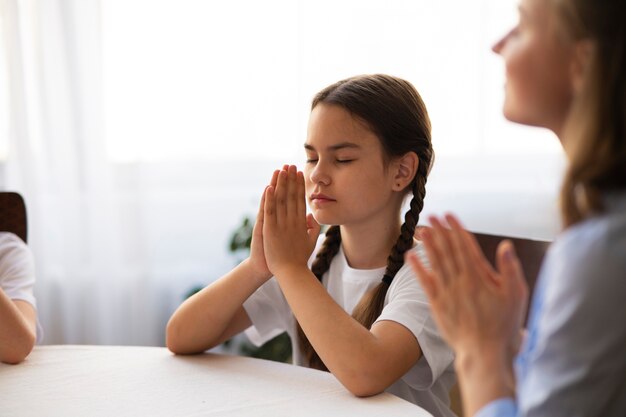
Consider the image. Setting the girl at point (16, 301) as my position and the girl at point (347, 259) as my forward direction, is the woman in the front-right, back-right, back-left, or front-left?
front-right

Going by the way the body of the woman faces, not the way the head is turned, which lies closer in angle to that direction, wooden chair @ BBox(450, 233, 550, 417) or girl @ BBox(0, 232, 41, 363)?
the girl

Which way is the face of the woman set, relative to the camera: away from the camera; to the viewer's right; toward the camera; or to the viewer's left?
to the viewer's left

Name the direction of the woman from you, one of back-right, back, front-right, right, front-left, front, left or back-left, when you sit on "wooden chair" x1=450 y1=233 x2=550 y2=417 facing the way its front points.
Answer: front-left

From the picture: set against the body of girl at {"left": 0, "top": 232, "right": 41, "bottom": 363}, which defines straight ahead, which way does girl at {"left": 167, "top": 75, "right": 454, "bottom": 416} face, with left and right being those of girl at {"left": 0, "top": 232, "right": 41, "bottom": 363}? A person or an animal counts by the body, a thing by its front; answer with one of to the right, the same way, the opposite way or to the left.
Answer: to the right

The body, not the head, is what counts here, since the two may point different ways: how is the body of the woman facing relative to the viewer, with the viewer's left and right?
facing to the left of the viewer

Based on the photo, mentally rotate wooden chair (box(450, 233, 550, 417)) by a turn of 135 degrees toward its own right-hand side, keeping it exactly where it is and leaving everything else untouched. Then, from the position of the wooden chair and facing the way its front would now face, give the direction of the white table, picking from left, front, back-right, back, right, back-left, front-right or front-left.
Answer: back-left

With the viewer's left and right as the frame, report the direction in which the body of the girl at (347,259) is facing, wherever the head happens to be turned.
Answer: facing the viewer and to the left of the viewer

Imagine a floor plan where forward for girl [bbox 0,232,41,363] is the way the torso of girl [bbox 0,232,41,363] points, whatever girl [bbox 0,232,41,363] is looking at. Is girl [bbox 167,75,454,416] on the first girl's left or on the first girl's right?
on the first girl's left

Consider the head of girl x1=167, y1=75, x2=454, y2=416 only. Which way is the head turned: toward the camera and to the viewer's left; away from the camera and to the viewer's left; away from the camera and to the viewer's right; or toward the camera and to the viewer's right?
toward the camera and to the viewer's left
